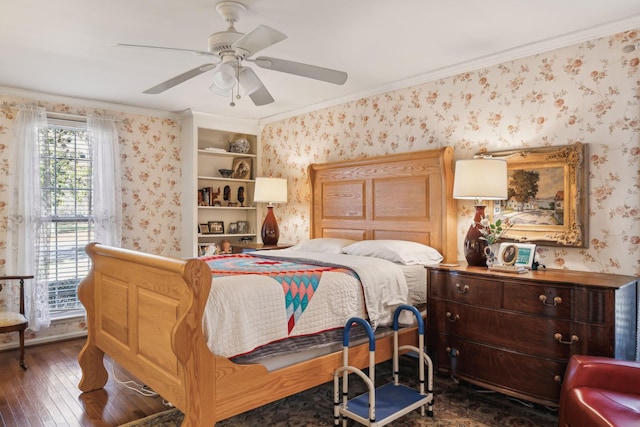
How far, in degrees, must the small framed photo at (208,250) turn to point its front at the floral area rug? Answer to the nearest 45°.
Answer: approximately 45° to its left

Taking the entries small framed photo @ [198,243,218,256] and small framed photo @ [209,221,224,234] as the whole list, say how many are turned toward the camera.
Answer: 2

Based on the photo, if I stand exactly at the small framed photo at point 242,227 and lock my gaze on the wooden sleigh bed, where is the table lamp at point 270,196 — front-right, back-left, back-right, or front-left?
front-left

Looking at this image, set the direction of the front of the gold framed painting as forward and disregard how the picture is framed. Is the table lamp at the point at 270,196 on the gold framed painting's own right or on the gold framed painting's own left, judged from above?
on the gold framed painting's own right

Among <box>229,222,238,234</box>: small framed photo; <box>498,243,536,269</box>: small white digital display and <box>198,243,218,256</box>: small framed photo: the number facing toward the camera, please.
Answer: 3

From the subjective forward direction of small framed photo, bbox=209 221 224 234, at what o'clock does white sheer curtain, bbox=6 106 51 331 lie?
The white sheer curtain is roughly at 2 o'clock from the small framed photo.

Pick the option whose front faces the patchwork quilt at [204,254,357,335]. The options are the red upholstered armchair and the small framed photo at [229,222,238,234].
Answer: the small framed photo

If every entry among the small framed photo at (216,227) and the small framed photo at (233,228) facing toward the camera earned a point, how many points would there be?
2

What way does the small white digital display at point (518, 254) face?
toward the camera

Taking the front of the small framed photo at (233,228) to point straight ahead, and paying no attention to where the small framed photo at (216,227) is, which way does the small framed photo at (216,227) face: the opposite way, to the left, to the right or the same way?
the same way

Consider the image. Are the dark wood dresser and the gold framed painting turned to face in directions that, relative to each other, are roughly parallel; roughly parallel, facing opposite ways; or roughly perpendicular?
roughly parallel

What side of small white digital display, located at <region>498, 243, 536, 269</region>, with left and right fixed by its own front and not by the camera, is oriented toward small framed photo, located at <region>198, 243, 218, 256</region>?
right

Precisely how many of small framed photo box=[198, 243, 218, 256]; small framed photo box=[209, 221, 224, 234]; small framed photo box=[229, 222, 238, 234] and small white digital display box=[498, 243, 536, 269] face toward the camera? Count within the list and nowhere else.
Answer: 4

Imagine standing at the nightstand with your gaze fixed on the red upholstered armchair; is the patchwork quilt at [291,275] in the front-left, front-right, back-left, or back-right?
front-right
